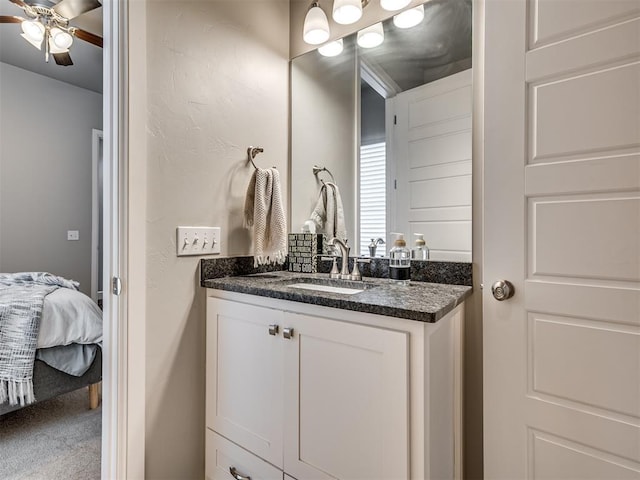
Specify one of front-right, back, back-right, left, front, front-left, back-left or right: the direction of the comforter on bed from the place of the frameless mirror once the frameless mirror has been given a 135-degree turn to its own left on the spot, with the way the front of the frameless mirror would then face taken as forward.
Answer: back

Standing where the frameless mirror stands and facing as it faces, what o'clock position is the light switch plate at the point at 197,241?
The light switch plate is roughly at 1 o'clock from the frameless mirror.

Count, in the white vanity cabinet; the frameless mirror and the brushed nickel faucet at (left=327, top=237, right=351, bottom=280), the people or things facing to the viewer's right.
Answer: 0

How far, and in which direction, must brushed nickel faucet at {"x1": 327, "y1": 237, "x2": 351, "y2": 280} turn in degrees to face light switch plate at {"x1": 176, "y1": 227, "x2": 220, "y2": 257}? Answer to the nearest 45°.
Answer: approximately 45° to its right

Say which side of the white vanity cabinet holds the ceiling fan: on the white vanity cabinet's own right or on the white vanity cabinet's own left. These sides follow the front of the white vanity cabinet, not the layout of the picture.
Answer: on the white vanity cabinet's own right

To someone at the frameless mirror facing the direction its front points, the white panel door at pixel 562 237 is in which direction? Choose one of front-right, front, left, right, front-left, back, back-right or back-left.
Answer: left

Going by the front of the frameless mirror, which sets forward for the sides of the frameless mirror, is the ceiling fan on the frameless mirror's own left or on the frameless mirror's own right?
on the frameless mirror's own right

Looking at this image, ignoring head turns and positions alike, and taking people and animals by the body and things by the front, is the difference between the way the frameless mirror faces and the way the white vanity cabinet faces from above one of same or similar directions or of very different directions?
same or similar directions

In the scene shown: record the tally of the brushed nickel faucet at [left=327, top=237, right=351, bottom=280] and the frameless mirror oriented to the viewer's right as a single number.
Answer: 0

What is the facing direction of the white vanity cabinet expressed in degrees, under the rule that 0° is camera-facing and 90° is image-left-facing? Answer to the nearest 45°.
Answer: approximately 45°

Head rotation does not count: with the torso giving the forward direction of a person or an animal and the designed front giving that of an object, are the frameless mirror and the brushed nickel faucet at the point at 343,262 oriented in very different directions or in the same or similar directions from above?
same or similar directions

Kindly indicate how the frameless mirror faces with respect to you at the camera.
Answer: facing the viewer and to the left of the viewer
